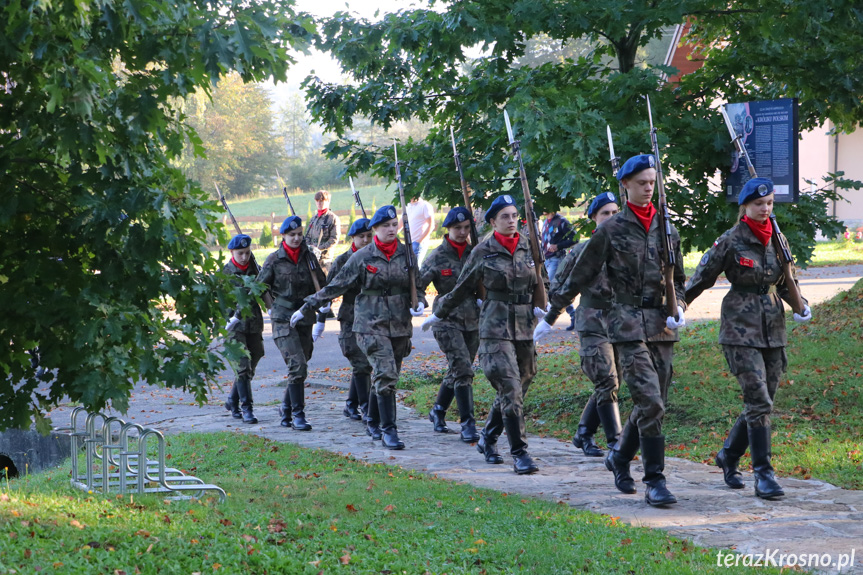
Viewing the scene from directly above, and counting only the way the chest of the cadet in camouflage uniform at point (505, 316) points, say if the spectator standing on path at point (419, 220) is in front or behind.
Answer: behind

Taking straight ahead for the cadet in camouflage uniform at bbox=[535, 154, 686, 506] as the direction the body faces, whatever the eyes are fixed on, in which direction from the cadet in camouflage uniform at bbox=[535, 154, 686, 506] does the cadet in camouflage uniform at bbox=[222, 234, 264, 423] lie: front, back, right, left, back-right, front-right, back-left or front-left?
back

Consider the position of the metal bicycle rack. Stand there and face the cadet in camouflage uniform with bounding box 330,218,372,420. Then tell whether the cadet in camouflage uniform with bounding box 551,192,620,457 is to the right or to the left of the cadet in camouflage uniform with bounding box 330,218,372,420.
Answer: right

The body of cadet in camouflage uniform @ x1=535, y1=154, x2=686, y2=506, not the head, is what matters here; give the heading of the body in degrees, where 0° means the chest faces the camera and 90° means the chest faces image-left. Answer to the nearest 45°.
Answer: approximately 315°

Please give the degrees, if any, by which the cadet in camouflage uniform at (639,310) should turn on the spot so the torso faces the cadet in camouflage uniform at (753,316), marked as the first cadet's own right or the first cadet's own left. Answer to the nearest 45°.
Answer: approximately 45° to the first cadet's own left

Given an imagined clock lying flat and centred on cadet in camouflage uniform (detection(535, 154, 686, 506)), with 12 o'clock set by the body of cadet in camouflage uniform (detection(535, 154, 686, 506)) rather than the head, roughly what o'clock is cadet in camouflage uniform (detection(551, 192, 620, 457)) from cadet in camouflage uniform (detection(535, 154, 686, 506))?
cadet in camouflage uniform (detection(551, 192, 620, 457)) is roughly at 7 o'clock from cadet in camouflage uniform (detection(535, 154, 686, 506)).

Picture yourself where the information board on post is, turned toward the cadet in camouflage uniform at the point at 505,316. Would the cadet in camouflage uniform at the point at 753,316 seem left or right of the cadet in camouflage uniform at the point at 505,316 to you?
left

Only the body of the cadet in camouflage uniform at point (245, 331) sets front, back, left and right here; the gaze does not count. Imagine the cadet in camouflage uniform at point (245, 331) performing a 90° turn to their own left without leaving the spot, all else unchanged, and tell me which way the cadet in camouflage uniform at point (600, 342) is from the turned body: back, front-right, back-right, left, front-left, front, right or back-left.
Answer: right

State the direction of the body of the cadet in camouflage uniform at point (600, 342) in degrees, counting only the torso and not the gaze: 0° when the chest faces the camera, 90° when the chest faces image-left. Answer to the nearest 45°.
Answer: approximately 315°

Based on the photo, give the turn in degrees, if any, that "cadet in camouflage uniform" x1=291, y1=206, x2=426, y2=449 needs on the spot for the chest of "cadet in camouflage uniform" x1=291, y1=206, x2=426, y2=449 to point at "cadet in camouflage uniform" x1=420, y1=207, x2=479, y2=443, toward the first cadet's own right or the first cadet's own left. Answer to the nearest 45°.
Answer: approximately 45° to the first cadet's own left

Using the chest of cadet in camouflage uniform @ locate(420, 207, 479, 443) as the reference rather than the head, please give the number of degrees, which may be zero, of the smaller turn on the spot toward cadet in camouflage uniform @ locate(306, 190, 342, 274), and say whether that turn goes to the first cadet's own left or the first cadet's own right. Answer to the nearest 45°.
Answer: approximately 135° to the first cadet's own left

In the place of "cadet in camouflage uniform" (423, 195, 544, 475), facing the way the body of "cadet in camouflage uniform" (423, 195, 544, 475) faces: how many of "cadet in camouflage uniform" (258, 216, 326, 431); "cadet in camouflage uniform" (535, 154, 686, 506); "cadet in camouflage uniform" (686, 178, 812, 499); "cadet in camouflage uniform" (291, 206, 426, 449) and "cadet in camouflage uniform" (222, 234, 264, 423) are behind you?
3

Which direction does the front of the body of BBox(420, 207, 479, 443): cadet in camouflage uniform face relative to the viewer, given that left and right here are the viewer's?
facing the viewer and to the right of the viewer
